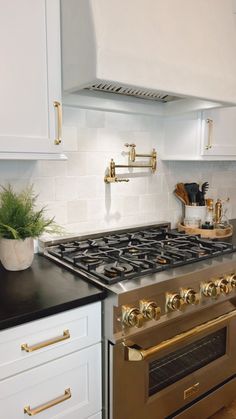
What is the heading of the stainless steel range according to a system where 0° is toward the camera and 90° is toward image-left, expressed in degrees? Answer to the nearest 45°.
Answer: approximately 315°

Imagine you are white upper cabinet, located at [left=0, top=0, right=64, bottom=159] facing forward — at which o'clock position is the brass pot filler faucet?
The brass pot filler faucet is roughly at 9 o'clock from the white upper cabinet.

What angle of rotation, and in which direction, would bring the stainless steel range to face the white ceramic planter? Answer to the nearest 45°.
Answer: approximately 135° to its right

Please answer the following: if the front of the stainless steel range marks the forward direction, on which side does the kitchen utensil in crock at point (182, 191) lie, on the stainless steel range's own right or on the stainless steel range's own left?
on the stainless steel range's own left

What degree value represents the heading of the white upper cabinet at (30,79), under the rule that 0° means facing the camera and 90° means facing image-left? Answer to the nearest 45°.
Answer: approximately 315°

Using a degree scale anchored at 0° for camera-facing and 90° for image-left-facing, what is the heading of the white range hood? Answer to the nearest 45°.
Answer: approximately 315°

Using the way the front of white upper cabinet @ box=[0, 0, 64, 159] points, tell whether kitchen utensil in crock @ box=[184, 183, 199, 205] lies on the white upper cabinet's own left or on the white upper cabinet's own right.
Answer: on the white upper cabinet's own left

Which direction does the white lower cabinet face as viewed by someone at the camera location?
facing the viewer and to the right of the viewer
